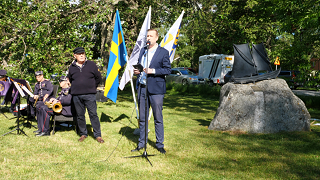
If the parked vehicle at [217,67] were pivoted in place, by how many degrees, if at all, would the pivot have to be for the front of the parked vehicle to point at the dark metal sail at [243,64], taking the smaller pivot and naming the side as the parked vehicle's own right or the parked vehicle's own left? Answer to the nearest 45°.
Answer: approximately 135° to the parked vehicle's own left

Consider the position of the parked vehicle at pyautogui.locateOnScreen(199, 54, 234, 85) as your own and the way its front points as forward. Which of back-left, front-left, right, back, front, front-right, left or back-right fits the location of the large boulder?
back-left

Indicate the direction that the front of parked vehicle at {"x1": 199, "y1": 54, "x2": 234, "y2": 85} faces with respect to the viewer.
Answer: facing away from the viewer and to the left of the viewer

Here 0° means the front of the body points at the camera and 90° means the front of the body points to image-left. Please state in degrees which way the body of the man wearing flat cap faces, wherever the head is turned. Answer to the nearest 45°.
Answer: approximately 0°

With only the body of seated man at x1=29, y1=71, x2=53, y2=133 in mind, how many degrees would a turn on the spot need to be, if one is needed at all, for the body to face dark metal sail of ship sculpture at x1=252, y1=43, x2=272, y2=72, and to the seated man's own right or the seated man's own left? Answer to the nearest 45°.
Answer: approximately 135° to the seated man's own left

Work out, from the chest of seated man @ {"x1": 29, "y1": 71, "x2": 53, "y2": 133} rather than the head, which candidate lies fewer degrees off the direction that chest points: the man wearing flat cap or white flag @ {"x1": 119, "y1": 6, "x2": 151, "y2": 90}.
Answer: the man wearing flat cap

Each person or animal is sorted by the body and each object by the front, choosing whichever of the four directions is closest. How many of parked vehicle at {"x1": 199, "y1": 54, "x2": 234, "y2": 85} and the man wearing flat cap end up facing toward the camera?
1
